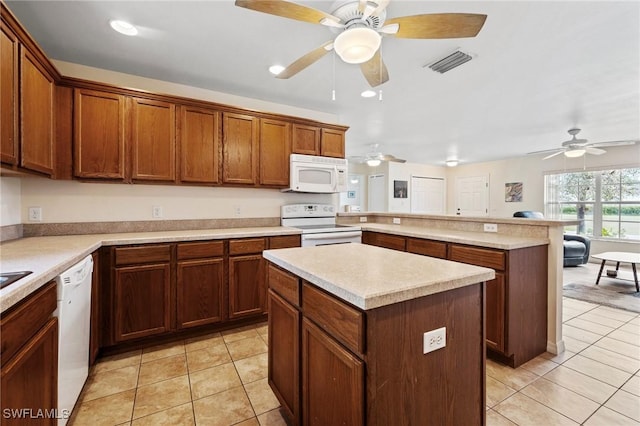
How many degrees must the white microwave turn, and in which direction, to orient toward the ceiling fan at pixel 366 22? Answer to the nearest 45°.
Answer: approximately 45° to its right

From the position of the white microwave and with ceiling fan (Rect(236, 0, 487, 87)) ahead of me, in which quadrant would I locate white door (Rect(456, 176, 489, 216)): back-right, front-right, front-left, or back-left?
back-left

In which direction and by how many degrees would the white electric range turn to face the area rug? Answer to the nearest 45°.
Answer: approximately 45° to its left

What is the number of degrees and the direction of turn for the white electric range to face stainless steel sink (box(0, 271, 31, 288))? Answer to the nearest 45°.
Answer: approximately 90° to its right

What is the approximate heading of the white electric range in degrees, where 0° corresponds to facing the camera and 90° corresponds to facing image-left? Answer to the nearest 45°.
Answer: approximately 315°

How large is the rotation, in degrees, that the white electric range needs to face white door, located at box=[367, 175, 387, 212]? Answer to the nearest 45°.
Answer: approximately 135° to its left

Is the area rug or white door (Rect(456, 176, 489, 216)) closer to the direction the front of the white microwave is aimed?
the area rug

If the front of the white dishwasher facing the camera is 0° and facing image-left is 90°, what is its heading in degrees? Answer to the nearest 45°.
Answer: approximately 270°

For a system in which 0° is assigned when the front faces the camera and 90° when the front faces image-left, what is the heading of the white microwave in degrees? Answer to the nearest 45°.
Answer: approximately 315°

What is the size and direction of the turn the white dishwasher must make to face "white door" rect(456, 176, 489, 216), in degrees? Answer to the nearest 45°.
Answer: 0° — it already faces it
